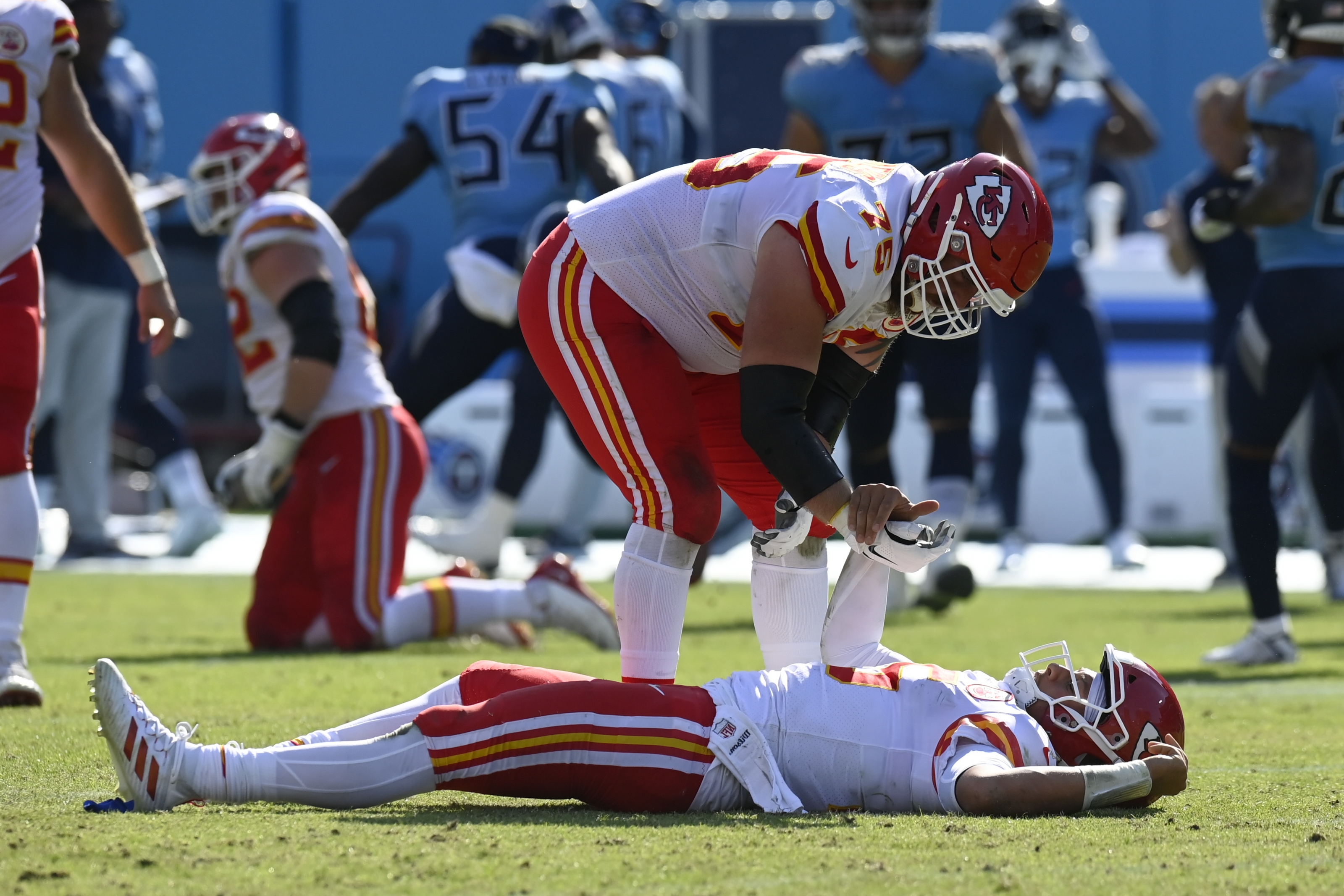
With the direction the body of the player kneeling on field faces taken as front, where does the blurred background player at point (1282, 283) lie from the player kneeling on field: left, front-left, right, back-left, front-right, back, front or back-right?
back

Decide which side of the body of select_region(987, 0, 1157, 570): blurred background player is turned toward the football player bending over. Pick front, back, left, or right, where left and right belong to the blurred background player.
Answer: front

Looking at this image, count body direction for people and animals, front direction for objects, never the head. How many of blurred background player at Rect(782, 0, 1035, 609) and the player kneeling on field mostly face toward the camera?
1

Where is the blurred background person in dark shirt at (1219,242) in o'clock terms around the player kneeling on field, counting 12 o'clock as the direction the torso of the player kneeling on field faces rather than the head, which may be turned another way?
The blurred background person in dark shirt is roughly at 5 o'clock from the player kneeling on field.

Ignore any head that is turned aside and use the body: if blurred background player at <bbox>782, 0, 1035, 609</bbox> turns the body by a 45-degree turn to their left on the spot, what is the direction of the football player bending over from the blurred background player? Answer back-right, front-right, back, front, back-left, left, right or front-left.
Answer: front-right

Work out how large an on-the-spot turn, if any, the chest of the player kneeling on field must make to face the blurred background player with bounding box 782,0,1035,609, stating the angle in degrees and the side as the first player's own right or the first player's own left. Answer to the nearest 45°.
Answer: approximately 135° to the first player's own right

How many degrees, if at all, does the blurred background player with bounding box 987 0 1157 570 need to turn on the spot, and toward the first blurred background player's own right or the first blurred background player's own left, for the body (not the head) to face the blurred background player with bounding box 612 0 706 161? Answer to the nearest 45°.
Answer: approximately 135° to the first blurred background player's own right

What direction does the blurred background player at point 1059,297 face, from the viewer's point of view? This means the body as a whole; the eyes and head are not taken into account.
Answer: toward the camera

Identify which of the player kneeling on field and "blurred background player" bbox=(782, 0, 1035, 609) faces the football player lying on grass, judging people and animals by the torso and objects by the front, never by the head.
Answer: the blurred background player

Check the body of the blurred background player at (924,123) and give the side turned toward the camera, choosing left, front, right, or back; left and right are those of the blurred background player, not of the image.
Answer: front

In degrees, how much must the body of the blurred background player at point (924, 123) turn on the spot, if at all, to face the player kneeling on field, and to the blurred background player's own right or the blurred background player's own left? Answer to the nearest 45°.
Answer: approximately 45° to the blurred background player's own right

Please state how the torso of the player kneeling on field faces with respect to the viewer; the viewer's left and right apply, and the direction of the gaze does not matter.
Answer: facing to the left of the viewer

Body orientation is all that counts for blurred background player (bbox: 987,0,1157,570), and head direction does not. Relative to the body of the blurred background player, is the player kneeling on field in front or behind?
in front

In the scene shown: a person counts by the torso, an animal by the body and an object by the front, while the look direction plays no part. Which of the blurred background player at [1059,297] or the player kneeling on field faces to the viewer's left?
the player kneeling on field

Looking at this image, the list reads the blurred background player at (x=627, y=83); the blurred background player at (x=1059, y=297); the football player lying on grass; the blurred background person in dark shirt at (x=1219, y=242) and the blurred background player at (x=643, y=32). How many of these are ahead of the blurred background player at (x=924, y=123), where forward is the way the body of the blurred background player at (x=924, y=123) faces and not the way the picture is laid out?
1
